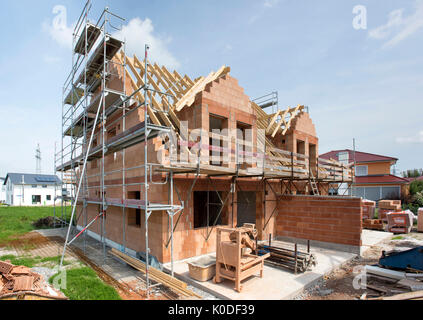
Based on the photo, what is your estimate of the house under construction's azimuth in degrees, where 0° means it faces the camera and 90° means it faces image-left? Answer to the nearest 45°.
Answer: approximately 315°

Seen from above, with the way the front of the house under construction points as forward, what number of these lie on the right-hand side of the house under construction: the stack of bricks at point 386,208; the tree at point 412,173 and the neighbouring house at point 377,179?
0

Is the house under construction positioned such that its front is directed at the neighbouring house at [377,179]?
no

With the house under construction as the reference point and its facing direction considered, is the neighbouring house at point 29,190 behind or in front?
behind

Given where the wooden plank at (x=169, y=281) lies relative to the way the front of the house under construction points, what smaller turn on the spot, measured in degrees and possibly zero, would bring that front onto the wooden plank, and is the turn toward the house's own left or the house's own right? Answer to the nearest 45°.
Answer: approximately 45° to the house's own right

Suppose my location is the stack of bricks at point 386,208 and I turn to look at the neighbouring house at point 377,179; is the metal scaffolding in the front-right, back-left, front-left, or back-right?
back-left

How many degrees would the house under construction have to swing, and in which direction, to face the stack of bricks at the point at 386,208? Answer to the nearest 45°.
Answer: approximately 90° to its left

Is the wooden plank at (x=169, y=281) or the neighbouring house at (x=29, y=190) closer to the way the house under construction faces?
the wooden plank
